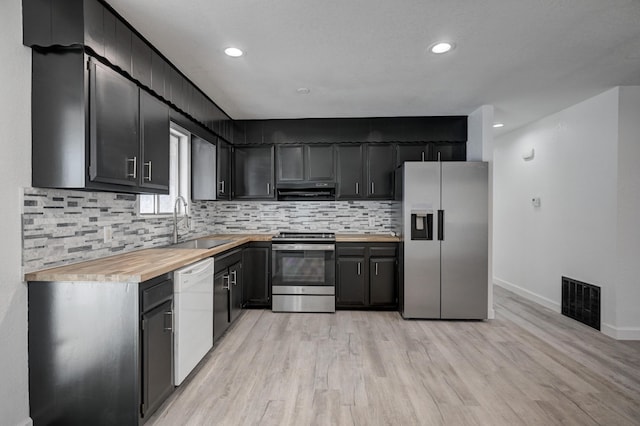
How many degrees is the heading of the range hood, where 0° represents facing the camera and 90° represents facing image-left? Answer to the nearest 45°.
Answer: approximately 0°

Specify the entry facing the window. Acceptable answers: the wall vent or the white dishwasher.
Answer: the wall vent

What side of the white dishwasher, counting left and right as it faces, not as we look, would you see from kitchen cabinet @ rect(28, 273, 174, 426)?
right

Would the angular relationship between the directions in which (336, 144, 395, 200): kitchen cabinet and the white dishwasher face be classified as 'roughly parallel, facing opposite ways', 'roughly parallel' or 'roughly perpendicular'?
roughly perpendicular

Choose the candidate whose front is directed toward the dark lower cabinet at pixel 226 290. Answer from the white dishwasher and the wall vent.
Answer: the wall vent

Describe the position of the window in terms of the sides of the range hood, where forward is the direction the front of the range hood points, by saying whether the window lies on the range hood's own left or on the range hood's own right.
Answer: on the range hood's own right

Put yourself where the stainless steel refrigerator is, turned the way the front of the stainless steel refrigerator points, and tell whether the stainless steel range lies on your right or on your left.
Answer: on your right

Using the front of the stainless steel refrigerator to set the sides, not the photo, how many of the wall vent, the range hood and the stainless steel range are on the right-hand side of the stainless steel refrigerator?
2

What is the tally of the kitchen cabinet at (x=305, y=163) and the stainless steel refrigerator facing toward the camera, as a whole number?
2

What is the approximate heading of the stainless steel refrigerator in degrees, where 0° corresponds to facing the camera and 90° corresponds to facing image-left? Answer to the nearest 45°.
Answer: approximately 0°
